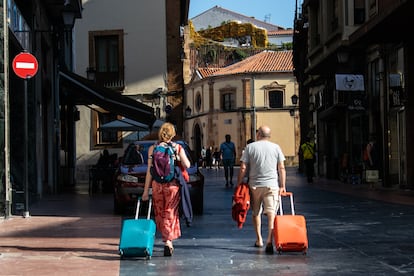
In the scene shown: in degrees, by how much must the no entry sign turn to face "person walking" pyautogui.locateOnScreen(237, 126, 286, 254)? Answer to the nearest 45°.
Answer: approximately 45° to its left

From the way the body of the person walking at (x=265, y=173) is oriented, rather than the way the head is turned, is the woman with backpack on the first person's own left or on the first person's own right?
on the first person's own left

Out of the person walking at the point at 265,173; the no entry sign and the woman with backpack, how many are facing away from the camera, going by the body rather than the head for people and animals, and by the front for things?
2

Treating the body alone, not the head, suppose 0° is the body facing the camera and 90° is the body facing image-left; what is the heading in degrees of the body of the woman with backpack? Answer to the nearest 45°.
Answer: approximately 180°

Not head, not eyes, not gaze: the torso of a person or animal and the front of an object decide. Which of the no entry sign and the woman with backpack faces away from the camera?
the woman with backpack

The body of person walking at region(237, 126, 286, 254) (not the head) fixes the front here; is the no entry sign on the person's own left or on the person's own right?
on the person's own left

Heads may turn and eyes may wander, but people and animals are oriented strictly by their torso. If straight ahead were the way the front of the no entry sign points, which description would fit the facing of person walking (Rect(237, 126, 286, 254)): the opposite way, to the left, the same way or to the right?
the opposite way

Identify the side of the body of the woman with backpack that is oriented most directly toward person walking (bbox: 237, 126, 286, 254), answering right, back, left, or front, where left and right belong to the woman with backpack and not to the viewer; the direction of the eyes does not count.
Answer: right

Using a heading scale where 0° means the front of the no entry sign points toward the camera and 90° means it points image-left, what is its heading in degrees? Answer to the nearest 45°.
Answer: approximately 0°

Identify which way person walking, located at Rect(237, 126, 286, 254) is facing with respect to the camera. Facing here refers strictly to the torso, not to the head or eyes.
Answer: away from the camera

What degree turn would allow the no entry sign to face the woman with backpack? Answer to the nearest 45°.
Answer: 0° — it already faces them
